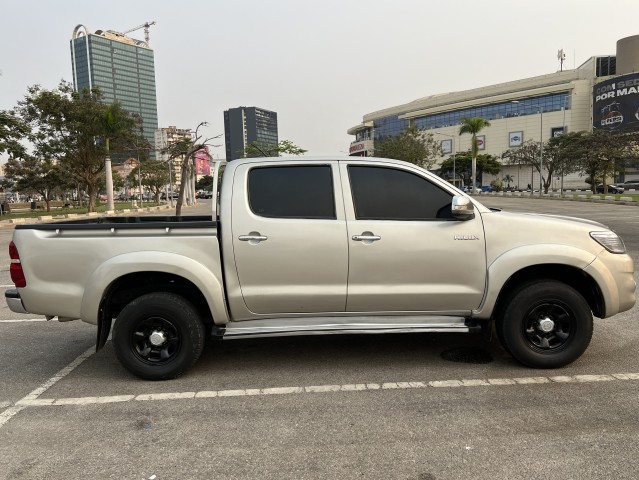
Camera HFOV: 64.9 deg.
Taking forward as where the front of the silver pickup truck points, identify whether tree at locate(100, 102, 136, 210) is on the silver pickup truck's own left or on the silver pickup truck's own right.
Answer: on the silver pickup truck's own left

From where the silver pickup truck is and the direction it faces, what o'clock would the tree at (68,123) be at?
The tree is roughly at 8 o'clock from the silver pickup truck.

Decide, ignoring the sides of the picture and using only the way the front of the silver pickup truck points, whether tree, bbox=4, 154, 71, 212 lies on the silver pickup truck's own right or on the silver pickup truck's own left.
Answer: on the silver pickup truck's own left

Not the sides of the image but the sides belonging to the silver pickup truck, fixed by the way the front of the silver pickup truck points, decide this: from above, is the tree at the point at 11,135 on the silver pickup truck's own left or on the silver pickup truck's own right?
on the silver pickup truck's own left

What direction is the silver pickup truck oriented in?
to the viewer's right
